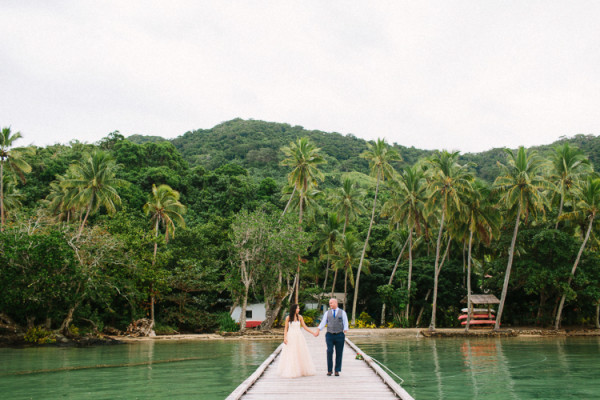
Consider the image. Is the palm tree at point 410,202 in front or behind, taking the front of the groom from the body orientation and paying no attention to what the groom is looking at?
behind

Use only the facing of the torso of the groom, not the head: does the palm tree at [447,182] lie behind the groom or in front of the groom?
behind

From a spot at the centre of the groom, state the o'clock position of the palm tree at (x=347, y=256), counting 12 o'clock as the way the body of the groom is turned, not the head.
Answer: The palm tree is roughly at 6 o'clock from the groom.

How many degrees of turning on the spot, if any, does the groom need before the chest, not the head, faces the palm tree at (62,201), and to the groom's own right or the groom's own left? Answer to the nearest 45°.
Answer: approximately 135° to the groom's own right

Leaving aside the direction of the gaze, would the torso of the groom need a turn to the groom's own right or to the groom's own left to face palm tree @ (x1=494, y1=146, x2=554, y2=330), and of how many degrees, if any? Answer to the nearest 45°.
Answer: approximately 135° to the groom's own left

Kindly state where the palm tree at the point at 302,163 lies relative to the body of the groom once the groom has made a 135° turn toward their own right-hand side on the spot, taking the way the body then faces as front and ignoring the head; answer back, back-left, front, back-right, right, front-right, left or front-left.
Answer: front-right

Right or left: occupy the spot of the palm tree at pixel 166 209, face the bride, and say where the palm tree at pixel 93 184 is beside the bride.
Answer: right

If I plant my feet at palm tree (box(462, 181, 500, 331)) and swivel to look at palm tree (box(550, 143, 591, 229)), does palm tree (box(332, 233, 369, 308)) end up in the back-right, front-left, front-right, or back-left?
back-left

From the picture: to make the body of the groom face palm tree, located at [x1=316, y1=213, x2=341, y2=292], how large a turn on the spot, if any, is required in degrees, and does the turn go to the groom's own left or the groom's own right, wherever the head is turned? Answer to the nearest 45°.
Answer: approximately 180°

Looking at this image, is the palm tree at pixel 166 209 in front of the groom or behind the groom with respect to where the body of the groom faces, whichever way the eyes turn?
behind

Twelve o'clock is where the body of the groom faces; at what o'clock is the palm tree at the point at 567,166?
The palm tree is roughly at 7 o'clock from the groom.

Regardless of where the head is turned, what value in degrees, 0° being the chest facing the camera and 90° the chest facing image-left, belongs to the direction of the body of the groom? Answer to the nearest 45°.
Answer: approximately 0°
